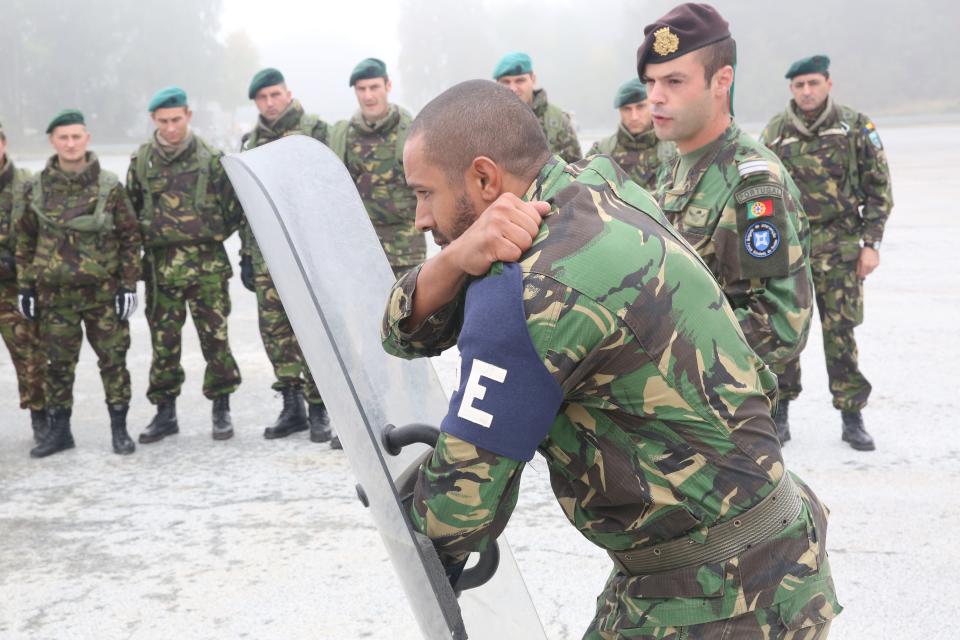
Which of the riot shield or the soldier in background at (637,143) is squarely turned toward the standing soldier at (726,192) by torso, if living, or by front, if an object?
the soldier in background

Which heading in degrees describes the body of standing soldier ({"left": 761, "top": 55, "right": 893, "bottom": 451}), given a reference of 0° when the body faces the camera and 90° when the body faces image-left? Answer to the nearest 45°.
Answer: approximately 45°

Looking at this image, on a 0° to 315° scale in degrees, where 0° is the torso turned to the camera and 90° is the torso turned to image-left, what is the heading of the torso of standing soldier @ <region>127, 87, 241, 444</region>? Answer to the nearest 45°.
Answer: approximately 0°

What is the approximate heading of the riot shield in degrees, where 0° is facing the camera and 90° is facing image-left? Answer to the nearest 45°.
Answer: approximately 90°

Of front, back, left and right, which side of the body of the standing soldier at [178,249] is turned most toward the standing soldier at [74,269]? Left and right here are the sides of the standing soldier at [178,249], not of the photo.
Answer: right

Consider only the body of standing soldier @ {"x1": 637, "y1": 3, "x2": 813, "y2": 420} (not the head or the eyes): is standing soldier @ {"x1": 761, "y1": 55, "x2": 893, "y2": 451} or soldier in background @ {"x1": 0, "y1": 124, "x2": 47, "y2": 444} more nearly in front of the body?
the soldier in background

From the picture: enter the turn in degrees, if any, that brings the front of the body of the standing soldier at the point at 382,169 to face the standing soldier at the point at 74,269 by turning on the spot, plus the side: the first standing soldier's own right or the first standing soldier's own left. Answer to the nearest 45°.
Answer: approximately 90° to the first standing soldier's own right
